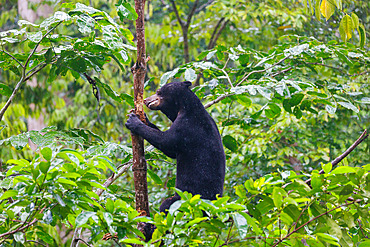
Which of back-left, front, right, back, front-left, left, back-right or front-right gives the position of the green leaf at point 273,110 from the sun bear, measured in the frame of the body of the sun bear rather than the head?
back-right

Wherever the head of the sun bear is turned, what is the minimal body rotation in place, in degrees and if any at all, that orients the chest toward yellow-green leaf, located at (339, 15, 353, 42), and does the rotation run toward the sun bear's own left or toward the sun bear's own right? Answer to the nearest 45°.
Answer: approximately 180°

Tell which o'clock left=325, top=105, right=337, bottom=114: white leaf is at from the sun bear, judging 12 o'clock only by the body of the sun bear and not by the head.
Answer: The white leaf is roughly at 5 o'clock from the sun bear.

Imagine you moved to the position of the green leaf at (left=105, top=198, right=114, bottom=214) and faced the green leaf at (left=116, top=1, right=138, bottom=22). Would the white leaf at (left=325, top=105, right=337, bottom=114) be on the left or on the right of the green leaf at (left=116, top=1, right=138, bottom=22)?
right

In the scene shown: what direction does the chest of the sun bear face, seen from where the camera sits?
to the viewer's left

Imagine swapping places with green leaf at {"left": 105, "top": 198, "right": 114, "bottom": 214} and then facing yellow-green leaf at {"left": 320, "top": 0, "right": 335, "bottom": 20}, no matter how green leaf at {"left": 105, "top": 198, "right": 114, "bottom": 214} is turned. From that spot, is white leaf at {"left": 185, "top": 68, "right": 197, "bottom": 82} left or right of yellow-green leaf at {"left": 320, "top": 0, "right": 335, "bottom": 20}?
left
